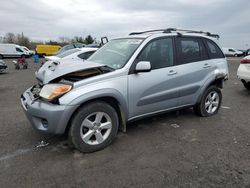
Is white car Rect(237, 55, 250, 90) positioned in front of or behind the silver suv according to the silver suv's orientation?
behind
